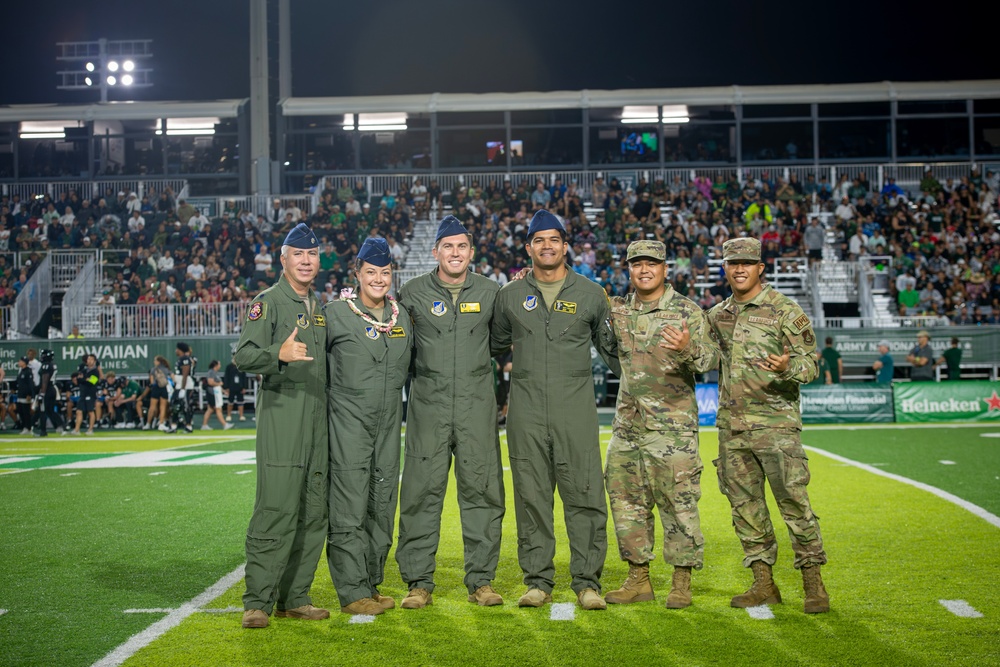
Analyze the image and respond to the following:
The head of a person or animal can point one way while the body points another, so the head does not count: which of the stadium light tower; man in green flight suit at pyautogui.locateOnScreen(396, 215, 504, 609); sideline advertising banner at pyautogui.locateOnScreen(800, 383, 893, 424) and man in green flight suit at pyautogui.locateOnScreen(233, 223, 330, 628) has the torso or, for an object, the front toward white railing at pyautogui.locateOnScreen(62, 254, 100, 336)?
the stadium light tower

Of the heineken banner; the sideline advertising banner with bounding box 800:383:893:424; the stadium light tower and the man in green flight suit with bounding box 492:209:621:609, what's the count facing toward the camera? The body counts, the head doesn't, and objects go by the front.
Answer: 4

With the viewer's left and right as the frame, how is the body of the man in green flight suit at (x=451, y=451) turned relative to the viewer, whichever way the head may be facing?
facing the viewer

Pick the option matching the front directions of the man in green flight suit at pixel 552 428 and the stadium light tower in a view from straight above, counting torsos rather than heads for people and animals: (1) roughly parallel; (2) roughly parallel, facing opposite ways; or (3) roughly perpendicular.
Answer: roughly parallel

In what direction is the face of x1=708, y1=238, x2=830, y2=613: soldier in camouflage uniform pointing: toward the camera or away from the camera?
toward the camera

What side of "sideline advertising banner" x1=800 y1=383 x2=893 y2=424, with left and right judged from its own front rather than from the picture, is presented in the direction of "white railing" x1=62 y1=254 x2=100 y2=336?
right

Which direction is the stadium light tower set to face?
toward the camera

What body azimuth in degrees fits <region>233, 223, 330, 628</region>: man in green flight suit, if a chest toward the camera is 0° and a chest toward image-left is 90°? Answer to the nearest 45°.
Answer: approximately 315°

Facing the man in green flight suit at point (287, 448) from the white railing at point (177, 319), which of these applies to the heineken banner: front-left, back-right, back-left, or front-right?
front-left

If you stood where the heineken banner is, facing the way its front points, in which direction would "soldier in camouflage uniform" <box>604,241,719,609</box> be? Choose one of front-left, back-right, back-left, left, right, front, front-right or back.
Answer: front

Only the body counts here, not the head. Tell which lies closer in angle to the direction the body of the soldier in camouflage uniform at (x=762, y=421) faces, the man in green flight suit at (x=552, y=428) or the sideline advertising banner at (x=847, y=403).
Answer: the man in green flight suit

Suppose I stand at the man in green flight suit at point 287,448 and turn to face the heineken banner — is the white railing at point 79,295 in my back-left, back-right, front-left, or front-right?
front-left

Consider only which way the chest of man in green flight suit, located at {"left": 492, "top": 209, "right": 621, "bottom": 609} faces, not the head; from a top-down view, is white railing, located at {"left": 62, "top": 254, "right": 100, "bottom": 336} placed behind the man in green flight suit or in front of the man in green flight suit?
behind

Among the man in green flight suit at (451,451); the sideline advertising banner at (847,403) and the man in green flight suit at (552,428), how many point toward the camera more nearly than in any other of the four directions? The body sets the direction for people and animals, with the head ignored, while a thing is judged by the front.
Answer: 3

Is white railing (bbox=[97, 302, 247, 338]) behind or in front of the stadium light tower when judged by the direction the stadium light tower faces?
in front

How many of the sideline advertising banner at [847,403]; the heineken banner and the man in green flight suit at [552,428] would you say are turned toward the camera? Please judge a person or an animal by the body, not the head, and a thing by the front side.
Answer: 3

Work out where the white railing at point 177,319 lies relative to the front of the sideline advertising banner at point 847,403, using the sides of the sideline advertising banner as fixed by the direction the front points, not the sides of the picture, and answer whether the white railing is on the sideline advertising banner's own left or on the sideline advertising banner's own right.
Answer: on the sideline advertising banner's own right

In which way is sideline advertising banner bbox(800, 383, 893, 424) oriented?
toward the camera
